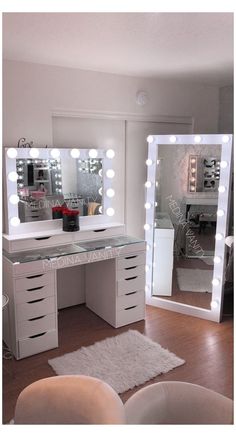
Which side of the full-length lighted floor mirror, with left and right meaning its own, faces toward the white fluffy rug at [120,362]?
front

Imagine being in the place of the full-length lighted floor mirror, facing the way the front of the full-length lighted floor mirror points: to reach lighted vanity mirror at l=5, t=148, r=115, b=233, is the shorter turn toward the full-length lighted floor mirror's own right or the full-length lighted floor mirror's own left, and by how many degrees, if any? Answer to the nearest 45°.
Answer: approximately 45° to the full-length lighted floor mirror's own right

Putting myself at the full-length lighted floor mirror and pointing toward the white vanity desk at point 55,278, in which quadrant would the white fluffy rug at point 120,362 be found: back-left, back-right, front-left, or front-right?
front-left

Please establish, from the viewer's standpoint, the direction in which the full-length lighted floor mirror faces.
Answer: facing the viewer and to the left of the viewer

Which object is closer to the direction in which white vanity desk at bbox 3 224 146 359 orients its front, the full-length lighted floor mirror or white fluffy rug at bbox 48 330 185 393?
the white fluffy rug

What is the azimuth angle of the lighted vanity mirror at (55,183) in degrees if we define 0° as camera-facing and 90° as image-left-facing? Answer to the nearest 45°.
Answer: approximately 315°

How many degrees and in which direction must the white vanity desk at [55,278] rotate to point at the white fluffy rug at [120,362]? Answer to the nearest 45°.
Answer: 0° — it already faces it

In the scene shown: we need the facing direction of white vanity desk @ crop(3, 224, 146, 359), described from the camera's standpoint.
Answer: facing the viewer and to the right of the viewer
